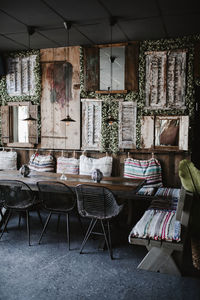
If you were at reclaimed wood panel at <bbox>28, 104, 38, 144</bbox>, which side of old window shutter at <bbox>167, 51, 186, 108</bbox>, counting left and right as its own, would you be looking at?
right

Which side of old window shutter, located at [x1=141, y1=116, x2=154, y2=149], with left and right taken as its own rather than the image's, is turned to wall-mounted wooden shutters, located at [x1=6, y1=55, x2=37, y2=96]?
right

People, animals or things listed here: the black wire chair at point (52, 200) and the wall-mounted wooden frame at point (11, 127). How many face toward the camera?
1

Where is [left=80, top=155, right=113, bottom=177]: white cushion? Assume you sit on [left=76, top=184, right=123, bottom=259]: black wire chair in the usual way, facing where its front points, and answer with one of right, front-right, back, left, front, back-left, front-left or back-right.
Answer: front-left

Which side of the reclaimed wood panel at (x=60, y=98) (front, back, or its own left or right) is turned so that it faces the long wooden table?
front

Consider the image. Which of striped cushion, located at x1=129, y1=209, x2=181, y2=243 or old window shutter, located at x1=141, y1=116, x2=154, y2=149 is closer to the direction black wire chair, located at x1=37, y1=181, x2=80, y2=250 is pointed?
the old window shutter

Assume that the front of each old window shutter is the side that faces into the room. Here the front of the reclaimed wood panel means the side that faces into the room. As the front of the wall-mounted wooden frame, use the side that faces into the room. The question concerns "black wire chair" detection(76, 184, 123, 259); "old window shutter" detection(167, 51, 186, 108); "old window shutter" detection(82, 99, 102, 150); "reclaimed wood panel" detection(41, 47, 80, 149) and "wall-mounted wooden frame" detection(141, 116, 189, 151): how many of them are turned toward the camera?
4

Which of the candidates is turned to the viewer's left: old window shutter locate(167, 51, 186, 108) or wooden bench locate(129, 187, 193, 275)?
the wooden bench

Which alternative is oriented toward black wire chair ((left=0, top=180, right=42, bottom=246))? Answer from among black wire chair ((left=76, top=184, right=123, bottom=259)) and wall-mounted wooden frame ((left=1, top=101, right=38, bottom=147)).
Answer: the wall-mounted wooden frame

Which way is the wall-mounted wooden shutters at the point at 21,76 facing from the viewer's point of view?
toward the camera

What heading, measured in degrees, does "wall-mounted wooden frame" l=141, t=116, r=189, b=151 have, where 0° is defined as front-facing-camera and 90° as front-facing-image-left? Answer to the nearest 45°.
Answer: approximately 0°

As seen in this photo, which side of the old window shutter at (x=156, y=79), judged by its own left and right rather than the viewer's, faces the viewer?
front

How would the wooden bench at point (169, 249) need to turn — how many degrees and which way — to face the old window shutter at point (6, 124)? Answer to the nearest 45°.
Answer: approximately 45° to its right

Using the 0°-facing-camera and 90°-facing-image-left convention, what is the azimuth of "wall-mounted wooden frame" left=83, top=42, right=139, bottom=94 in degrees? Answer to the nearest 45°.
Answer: approximately 0°

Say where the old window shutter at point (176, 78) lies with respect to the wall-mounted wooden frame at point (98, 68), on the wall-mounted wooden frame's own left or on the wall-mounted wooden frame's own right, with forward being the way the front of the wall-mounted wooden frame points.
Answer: on the wall-mounted wooden frame's own left

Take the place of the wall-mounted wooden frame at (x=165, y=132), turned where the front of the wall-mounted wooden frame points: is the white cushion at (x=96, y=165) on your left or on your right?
on your right
